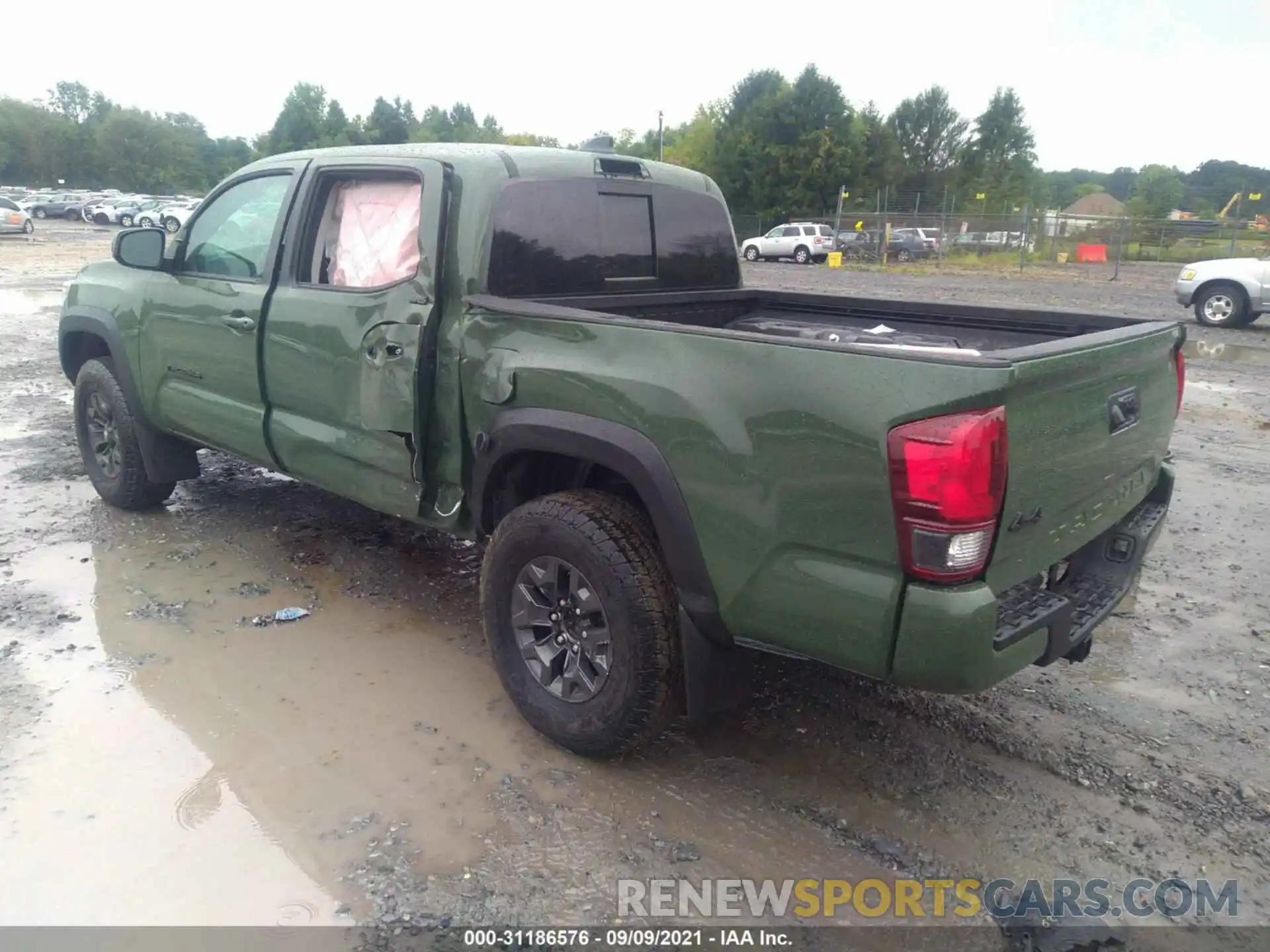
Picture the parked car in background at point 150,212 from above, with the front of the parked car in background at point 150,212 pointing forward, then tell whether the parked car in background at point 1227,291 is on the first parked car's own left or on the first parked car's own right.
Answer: on the first parked car's own left

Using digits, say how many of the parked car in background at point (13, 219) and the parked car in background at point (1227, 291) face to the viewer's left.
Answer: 1

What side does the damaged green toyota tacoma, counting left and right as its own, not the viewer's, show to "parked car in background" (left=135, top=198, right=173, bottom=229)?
front

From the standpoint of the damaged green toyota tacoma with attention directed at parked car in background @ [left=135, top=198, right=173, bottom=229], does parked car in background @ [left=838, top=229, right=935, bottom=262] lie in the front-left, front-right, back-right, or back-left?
front-right

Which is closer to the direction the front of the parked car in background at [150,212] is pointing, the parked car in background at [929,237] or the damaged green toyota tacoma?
the damaged green toyota tacoma

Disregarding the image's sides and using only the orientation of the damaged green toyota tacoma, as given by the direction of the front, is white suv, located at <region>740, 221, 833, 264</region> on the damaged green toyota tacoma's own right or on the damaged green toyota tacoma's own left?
on the damaged green toyota tacoma's own right

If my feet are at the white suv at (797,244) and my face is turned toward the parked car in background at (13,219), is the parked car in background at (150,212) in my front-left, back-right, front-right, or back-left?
front-right

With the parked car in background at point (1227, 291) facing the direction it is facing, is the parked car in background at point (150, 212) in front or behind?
in front

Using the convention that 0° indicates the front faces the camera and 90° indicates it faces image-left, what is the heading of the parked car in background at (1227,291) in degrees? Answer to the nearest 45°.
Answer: approximately 90°

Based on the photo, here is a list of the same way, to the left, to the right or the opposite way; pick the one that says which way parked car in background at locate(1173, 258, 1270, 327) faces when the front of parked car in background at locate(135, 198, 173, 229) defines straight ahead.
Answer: to the right

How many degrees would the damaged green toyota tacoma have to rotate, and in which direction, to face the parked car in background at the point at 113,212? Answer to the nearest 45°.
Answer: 0° — it already faces it

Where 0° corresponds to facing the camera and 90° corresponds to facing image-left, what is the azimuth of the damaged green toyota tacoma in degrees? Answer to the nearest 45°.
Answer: approximately 135°
